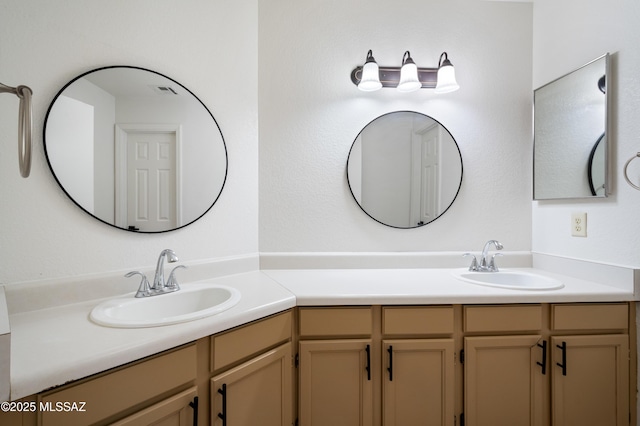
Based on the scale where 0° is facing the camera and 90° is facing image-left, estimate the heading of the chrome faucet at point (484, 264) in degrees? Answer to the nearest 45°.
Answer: approximately 315°

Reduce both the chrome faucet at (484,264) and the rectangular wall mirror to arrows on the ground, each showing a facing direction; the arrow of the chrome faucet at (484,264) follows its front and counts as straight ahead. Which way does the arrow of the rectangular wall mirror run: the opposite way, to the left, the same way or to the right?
to the right

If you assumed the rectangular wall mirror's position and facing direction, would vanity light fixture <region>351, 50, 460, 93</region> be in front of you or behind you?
in front

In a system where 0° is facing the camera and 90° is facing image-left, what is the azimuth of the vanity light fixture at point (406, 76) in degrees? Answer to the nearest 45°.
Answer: approximately 0°

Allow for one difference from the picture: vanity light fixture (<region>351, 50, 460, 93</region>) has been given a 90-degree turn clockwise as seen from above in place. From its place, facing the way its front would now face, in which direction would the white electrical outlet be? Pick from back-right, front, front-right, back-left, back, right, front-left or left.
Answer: back

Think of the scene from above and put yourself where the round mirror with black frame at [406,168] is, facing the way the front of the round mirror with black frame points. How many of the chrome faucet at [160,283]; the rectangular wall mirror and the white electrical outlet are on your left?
2

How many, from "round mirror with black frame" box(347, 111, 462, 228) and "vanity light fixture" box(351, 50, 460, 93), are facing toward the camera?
2

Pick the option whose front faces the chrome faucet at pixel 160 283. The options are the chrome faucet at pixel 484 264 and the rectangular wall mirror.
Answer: the rectangular wall mirror

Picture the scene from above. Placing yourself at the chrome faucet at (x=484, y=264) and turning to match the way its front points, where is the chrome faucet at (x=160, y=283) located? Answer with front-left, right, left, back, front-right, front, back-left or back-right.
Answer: right

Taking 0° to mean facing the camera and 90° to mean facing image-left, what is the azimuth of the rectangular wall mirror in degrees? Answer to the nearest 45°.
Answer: approximately 45°

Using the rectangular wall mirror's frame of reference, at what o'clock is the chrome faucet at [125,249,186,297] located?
The chrome faucet is roughly at 12 o'clock from the rectangular wall mirror.
